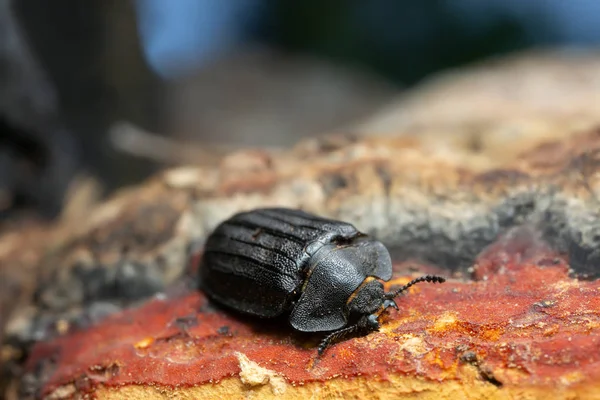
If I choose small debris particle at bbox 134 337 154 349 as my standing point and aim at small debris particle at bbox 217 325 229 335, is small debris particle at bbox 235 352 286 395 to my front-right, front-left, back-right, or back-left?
front-right

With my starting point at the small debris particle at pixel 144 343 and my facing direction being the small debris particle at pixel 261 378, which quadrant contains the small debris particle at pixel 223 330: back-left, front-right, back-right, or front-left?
front-left

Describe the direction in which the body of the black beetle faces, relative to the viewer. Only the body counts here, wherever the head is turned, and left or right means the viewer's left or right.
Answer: facing the viewer and to the right of the viewer
